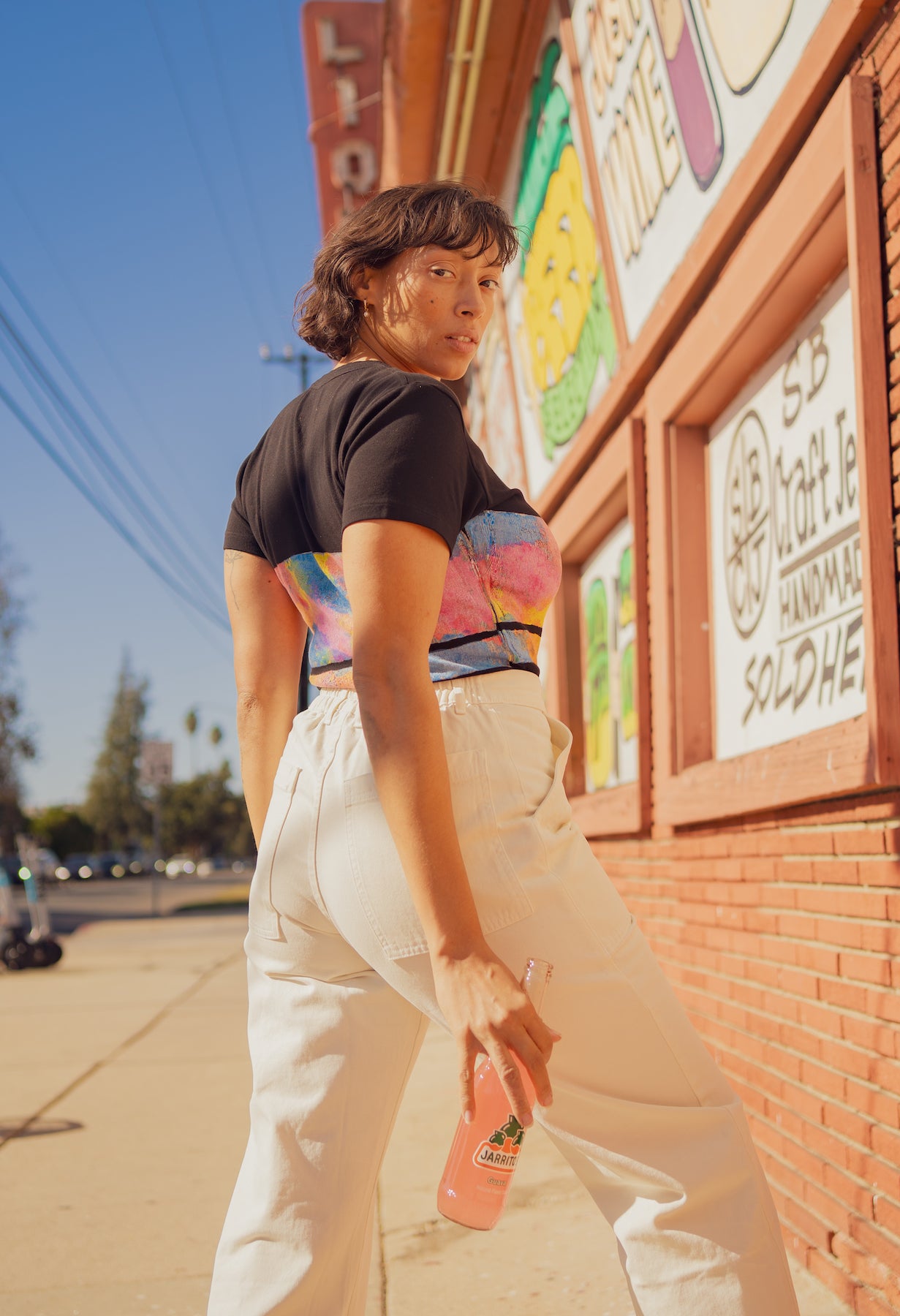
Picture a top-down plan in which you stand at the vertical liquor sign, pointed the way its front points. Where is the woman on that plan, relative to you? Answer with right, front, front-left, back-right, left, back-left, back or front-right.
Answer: front

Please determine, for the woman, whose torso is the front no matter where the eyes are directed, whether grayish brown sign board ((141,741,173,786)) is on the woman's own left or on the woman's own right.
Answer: on the woman's own left

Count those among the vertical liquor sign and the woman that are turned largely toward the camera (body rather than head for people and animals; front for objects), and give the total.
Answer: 1

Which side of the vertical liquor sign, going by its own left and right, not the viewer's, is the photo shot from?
front

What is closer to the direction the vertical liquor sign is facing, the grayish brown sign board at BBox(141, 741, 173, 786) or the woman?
the woman

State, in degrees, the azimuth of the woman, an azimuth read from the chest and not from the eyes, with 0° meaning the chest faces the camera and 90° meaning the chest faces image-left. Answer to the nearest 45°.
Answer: approximately 225°

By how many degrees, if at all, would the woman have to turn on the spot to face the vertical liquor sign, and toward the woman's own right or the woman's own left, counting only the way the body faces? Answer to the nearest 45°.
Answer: approximately 45° to the woman's own left

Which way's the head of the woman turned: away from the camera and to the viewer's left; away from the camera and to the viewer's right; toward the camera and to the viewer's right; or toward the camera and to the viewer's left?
toward the camera and to the viewer's right
